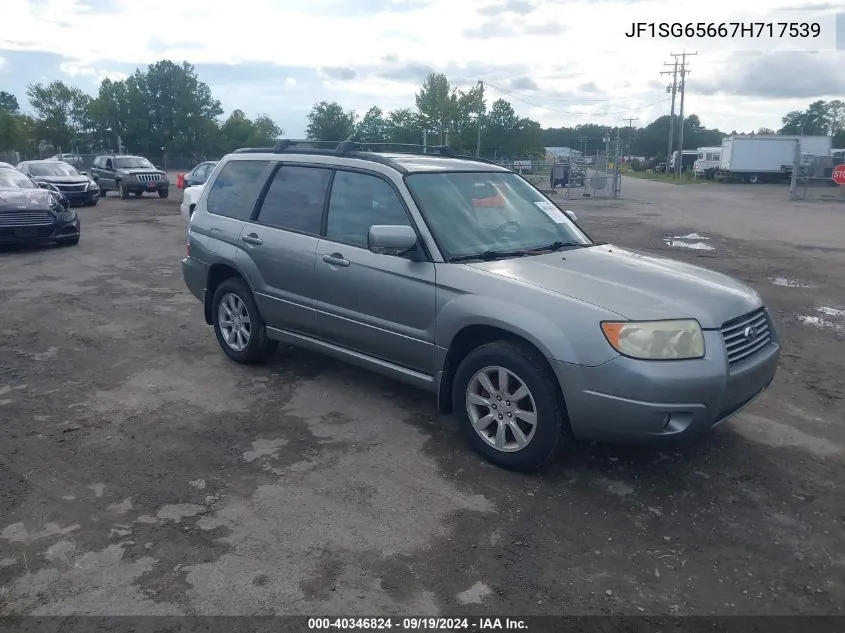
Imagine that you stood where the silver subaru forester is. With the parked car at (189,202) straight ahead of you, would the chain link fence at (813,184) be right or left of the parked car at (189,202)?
right

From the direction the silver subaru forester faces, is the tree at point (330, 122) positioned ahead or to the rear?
to the rear

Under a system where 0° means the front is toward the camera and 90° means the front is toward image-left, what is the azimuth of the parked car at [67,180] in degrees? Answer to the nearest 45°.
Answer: approximately 315°

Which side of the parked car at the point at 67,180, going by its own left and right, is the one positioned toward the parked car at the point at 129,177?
left

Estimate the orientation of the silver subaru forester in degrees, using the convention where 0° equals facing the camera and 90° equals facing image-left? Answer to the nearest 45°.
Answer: approximately 315°

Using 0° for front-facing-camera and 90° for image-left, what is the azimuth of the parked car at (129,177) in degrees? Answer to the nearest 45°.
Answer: approximately 315°

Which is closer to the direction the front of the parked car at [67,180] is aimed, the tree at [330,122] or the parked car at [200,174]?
the parked car

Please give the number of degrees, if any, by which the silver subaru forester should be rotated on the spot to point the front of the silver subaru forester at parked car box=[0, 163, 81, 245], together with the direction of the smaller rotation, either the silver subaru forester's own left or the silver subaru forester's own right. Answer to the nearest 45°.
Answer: approximately 180°
